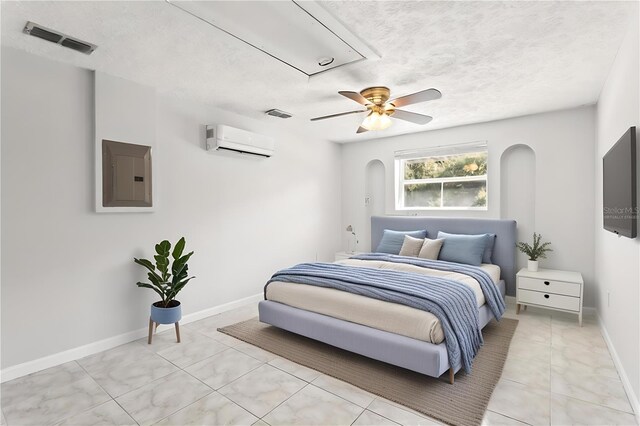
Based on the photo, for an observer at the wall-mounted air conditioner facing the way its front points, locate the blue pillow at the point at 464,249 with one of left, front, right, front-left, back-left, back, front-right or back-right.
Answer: front-left

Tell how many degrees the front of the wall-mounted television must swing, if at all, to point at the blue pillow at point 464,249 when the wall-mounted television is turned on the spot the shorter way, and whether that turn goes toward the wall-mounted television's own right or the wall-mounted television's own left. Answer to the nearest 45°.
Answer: approximately 45° to the wall-mounted television's own right

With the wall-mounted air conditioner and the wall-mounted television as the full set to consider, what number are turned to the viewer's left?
1

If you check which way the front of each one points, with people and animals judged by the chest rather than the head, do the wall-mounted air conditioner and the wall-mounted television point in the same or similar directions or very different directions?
very different directions

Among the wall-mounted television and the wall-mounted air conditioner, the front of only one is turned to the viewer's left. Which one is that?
the wall-mounted television

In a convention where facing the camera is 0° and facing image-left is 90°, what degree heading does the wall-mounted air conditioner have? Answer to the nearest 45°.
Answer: approximately 315°

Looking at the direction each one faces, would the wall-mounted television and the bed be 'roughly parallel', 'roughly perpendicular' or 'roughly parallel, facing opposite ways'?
roughly perpendicular

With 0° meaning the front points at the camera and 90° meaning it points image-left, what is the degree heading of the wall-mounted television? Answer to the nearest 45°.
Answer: approximately 90°

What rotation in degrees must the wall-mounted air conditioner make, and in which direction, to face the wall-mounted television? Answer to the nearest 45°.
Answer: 0° — it already faces it

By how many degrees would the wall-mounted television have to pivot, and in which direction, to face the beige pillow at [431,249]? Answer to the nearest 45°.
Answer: approximately 45° to its right

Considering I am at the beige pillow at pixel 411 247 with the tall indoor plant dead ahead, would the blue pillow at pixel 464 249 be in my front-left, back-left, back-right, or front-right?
back-left
